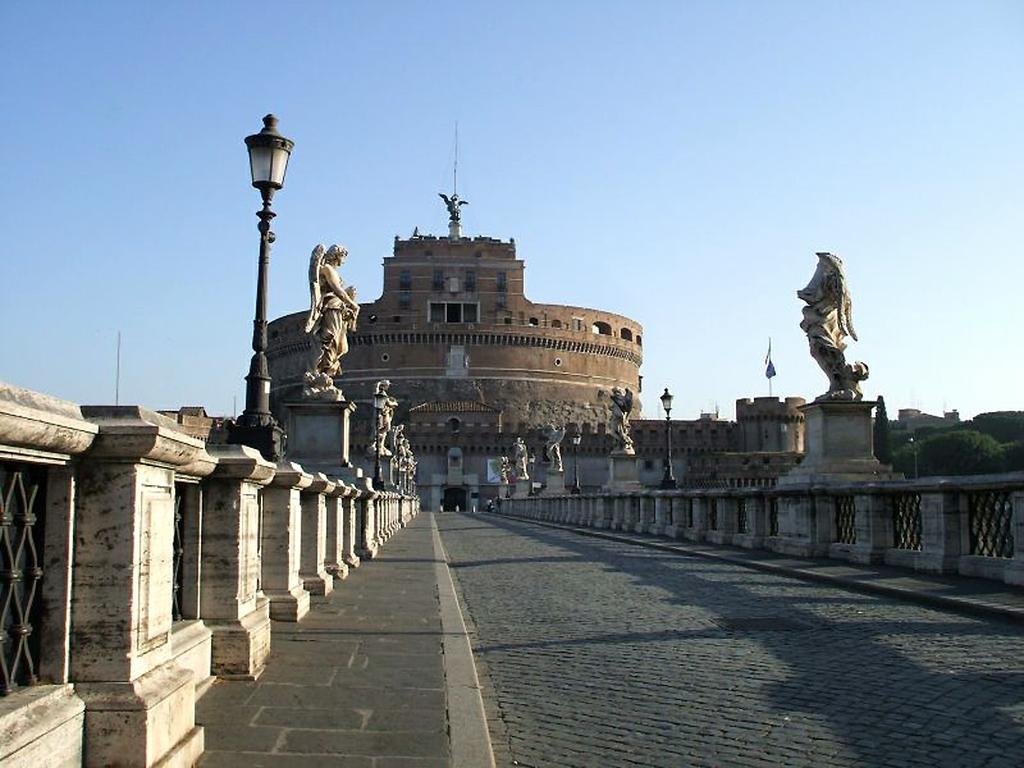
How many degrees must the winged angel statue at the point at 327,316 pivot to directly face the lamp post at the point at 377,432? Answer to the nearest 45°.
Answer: approximately 90° to its left

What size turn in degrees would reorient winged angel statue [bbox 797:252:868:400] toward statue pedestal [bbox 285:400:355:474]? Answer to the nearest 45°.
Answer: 0° — it already faces it

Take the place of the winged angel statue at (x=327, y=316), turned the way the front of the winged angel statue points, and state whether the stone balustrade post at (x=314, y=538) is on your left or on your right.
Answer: on your right

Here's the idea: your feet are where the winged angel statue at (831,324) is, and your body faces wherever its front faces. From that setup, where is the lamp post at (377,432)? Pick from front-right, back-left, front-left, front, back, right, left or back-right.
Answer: front-right

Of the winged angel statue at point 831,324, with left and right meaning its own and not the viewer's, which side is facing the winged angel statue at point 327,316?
front

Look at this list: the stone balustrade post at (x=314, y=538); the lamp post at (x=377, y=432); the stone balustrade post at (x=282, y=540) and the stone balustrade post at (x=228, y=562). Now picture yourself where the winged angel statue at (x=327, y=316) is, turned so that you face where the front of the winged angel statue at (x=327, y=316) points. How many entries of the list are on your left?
1

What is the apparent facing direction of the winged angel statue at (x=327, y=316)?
to the viewer's right

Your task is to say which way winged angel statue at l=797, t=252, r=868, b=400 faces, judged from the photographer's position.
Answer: facing to the left of the viewer

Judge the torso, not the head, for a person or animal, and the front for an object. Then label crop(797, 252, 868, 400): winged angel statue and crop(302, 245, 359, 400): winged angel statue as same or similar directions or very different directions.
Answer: very different directions

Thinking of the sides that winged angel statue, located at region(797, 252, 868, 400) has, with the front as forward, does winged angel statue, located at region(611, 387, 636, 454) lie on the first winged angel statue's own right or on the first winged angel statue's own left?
on the first winged angel statue's own right

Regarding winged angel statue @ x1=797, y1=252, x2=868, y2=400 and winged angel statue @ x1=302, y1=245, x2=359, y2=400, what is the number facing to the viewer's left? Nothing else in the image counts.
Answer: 1
